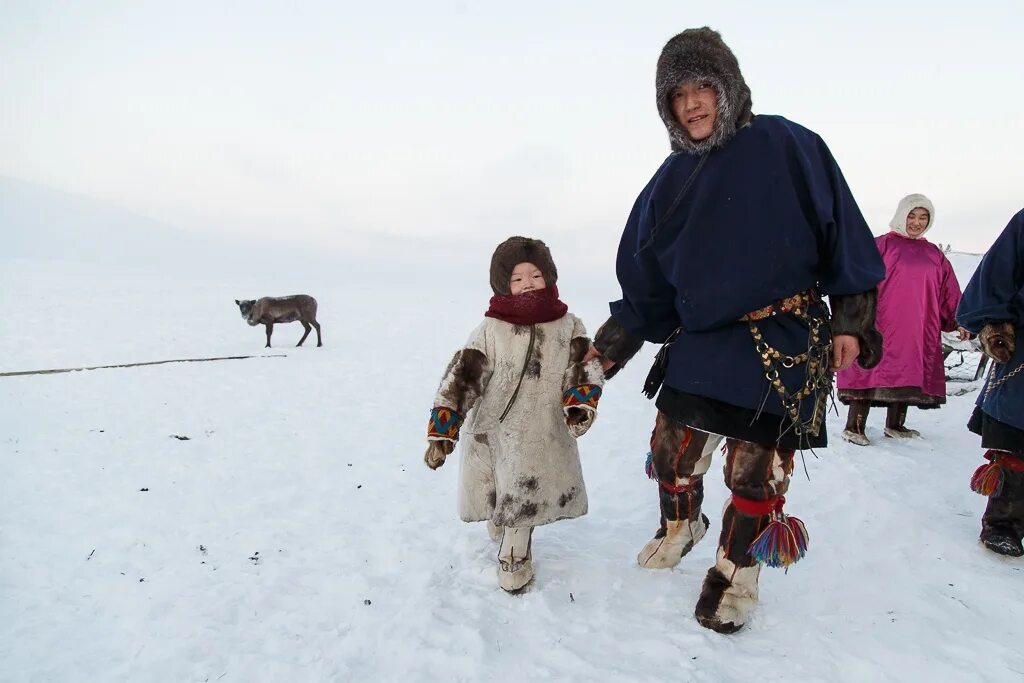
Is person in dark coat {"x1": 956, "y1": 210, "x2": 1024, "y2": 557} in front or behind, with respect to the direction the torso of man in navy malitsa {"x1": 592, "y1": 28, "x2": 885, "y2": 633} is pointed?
behind

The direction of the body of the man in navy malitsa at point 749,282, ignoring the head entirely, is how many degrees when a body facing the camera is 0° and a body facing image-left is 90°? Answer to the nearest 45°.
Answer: approximately 45°

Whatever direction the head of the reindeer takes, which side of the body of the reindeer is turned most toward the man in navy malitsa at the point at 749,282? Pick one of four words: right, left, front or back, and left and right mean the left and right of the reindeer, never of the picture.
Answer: left

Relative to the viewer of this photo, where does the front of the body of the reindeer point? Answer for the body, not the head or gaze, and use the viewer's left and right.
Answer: facing to the left of the viewer

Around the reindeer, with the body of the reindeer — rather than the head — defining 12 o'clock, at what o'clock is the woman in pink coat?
The woman in pink coat is roughly at 8 o'clock from the reindeer.

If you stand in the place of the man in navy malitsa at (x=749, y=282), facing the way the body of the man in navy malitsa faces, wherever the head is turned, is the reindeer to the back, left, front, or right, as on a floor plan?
right
